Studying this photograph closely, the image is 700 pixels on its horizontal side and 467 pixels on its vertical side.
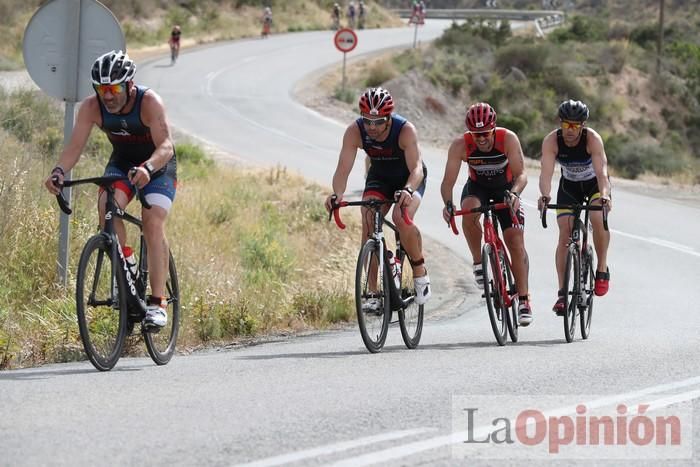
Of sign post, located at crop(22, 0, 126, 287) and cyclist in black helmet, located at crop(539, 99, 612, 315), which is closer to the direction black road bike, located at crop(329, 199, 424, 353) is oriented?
the sign post

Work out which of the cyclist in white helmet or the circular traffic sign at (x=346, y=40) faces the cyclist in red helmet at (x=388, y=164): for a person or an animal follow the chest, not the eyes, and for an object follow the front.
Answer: the circular traffic sign

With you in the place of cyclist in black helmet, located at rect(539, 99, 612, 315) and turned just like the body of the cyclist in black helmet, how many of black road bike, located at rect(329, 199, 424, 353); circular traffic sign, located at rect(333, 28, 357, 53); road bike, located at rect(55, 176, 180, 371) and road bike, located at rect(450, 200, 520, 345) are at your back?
1

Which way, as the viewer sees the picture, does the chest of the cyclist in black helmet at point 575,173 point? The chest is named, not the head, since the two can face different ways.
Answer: toward the camera

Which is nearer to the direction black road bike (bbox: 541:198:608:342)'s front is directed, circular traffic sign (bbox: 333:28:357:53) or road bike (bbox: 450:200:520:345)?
the road bike

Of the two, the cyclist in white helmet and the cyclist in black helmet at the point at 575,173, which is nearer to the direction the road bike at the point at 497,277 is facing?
the cyclist in white helmet

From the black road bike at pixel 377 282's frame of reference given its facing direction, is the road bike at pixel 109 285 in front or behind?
in front

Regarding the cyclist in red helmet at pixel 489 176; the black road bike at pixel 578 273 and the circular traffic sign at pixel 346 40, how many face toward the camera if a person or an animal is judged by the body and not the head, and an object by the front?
3

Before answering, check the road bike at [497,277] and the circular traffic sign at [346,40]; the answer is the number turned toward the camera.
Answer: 2

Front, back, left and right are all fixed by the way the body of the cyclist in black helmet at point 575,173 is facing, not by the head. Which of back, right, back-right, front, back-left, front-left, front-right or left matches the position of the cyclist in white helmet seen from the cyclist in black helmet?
front-right
